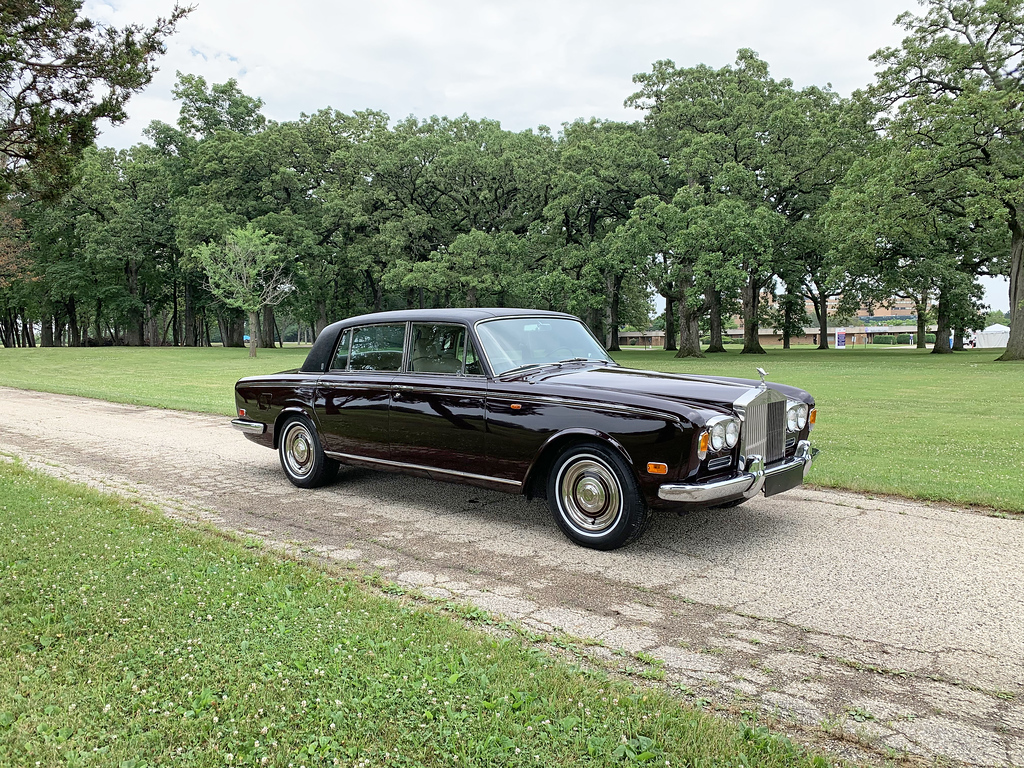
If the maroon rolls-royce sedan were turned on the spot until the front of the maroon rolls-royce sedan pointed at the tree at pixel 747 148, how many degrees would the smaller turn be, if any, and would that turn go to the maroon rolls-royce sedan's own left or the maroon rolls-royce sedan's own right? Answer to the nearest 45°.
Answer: approximately 135° to the maroon rolls-royce sedan's own left

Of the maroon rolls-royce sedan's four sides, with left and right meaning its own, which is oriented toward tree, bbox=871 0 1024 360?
left

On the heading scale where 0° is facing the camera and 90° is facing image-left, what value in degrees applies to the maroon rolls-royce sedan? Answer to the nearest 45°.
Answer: approximately 315°

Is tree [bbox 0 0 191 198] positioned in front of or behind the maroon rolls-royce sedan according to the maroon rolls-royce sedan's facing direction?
behind
